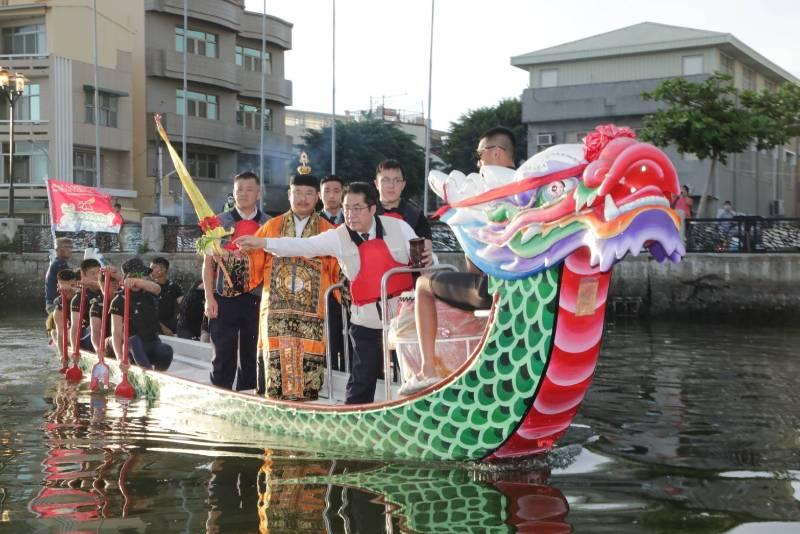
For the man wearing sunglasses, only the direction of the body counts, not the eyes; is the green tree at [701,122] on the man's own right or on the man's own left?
on the man's own right

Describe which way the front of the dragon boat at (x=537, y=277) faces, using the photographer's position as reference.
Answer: facing the viewer and to the right of the viewer

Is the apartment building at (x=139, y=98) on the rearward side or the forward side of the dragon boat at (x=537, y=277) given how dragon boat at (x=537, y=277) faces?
on the rearward side

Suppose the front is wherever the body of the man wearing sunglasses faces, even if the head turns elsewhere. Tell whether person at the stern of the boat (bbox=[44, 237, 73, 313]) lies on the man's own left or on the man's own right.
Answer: on the man's own right

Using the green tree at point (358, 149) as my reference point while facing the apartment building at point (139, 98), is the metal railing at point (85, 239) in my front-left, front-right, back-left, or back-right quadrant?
front-left

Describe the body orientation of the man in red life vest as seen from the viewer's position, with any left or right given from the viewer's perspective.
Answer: facing the viewer and to the left of the viewer

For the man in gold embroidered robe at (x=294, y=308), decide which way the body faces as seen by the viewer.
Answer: toward the camera

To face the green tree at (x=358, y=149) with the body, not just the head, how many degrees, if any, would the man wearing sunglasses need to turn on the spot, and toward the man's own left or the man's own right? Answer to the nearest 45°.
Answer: approximately 90° to the man's own right

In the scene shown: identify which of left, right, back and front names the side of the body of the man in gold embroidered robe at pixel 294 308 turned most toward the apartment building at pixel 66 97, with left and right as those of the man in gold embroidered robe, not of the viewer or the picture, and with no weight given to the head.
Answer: back

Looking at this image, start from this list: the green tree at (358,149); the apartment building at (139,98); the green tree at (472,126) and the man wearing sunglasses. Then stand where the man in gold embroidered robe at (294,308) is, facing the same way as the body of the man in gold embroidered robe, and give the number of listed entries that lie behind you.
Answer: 3

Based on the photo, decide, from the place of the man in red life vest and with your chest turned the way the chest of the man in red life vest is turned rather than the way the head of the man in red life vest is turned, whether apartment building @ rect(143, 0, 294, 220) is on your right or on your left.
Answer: on your right

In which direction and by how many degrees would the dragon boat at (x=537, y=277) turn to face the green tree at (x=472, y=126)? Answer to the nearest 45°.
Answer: approximately 135° to its left

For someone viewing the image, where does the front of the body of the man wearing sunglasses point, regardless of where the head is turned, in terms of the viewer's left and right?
facing to the left of the viewer

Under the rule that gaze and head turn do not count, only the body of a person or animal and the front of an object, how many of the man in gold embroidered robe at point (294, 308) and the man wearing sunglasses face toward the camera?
1

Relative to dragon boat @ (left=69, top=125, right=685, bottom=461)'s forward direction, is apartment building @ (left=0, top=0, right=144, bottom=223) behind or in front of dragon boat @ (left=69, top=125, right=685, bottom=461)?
behind
